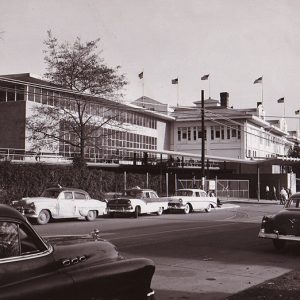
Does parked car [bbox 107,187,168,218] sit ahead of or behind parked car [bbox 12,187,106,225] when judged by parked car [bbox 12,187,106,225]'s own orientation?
behind

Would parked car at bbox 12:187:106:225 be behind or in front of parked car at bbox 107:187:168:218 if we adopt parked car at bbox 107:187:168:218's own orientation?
in front

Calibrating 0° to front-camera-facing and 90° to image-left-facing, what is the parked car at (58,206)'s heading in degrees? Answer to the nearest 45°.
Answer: approximately 45°

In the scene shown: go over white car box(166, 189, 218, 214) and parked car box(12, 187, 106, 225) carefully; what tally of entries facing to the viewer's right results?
0

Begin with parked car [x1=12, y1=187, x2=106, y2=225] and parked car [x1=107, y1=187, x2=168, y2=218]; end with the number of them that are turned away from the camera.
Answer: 0

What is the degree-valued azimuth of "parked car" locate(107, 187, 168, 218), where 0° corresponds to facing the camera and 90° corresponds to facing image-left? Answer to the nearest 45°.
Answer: approximately 45°

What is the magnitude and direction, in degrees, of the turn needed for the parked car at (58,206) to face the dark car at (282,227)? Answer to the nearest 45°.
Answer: approximately 90° to its left

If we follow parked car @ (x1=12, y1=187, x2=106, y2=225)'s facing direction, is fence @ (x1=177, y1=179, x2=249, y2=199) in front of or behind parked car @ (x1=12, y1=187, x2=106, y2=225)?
behind

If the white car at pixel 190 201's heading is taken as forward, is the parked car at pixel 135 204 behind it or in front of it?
in front

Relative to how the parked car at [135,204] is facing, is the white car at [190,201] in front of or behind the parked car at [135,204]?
behind

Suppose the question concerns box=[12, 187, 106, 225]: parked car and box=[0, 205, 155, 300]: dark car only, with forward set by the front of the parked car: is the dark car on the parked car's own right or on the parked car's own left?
on the parked car's own left
